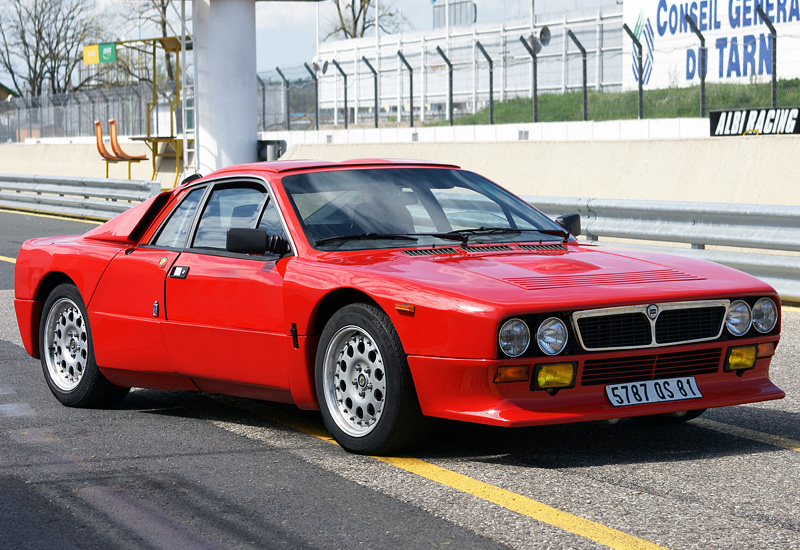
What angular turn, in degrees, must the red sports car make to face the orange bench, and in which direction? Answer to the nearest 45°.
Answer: approximately 135° to its left

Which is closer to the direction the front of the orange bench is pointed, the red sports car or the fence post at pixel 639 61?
the fence post

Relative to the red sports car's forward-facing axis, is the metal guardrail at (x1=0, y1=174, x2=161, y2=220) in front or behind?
behind

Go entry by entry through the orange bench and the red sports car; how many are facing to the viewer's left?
0

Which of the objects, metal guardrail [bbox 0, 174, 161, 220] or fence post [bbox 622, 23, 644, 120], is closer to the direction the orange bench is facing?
the fence post

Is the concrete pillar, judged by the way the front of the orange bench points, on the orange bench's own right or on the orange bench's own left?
on the orange bench's own right

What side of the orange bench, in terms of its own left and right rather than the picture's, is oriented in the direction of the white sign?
front

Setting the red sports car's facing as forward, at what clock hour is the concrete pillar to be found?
The concrete pillar is roughly at 7 o'clock from the red sports car.

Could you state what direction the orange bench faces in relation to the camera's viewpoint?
facing to the right of the viewer

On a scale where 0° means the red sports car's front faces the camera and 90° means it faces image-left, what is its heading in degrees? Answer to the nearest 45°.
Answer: approximately 315°

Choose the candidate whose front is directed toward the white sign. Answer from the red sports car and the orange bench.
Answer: the orange bench
